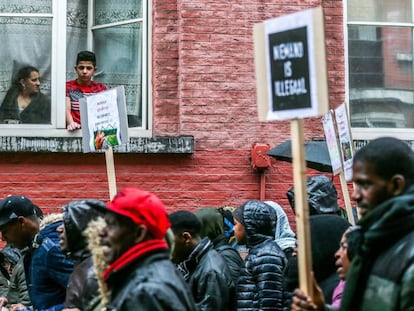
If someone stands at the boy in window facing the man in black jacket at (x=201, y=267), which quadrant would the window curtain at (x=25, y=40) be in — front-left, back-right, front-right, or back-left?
back-right

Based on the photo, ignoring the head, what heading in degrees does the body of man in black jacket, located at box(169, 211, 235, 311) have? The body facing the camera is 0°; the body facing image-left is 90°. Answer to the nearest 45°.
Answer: approximately 90°

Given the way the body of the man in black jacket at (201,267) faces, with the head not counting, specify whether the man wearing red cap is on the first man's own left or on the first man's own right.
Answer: on the first man's own left

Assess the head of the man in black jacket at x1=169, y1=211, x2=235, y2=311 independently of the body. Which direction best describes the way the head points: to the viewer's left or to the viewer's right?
to the viewer's left

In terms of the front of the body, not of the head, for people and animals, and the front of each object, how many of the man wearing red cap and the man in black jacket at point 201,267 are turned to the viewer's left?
2

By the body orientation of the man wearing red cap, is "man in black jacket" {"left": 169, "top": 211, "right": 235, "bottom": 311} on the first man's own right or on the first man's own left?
on the first man's own right

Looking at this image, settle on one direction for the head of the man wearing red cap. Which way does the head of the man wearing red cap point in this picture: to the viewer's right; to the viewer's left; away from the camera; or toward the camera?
to the viewer's left

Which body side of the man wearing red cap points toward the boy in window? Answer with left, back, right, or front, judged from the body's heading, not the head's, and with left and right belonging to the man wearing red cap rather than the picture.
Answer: right

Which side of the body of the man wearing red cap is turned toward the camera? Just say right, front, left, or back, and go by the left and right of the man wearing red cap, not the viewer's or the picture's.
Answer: left
